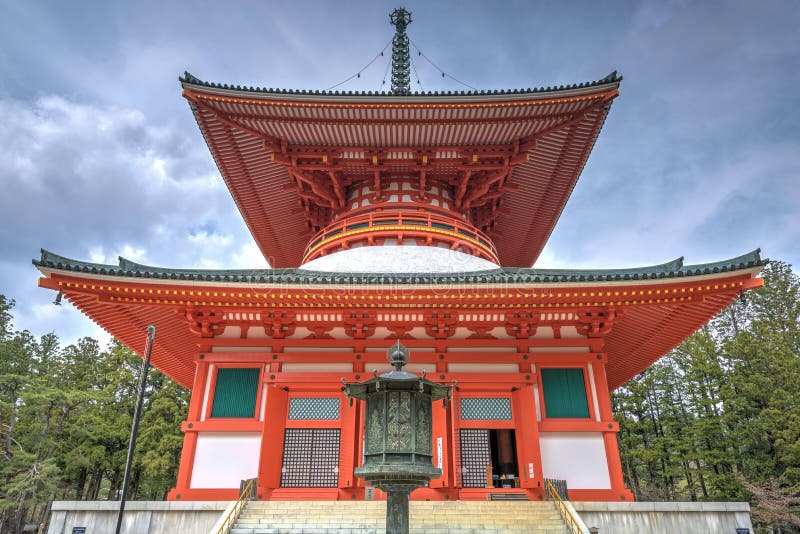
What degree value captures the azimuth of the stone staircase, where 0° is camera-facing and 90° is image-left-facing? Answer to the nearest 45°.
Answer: approximately 0°

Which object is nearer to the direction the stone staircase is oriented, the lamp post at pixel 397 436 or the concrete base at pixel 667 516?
the lamp post

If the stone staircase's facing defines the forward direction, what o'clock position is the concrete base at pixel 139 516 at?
The concrete base is roughly at 3 o'clock from the stone staircase.

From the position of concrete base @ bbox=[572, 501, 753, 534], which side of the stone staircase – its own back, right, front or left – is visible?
left

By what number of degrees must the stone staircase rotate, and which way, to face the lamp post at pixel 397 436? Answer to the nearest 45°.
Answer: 0° — it already faces it
